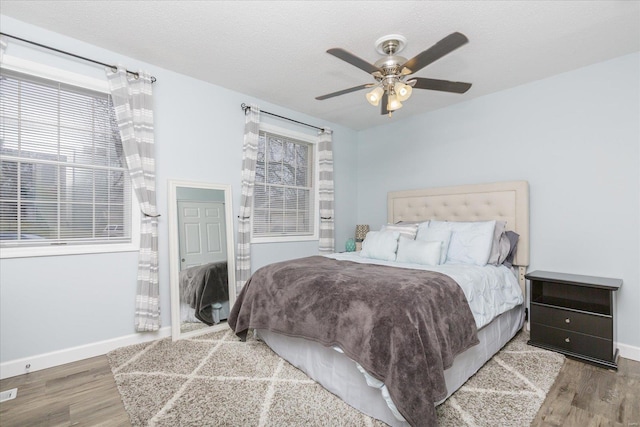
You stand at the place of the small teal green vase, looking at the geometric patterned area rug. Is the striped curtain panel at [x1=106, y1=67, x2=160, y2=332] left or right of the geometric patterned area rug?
right

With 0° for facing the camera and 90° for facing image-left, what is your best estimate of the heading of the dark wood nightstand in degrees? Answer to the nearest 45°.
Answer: approximately 45°

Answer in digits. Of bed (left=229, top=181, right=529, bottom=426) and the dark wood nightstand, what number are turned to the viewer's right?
0

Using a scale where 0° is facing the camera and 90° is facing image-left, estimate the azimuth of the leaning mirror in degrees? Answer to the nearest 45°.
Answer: approximately 315°

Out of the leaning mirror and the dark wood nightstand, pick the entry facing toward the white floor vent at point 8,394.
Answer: the dark wood nightstand

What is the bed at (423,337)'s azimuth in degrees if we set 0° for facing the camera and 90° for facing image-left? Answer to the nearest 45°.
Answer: approximately 45°

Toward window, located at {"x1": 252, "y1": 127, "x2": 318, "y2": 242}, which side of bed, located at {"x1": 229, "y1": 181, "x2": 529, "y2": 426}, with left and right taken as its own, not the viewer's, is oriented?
right

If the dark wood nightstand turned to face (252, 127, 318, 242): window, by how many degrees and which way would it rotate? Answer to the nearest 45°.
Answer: approximately 45° to its right

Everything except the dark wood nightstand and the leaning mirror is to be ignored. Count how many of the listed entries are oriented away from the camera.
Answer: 0

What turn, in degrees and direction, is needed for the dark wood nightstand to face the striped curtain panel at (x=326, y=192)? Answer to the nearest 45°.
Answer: approximately 45° to its right
